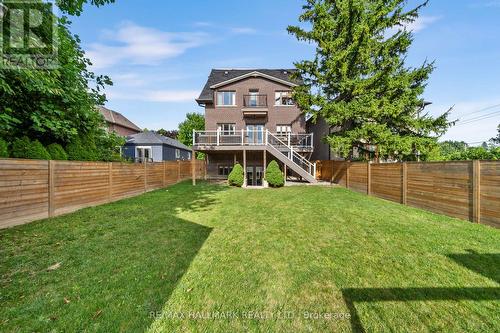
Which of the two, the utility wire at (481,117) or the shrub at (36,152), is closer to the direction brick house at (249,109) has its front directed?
the utility wire

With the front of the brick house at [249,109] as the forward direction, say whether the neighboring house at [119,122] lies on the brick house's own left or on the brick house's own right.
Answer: on the brick house's own left

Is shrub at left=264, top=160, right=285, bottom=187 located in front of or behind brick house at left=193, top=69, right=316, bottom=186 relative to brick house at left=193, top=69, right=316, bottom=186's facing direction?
behind

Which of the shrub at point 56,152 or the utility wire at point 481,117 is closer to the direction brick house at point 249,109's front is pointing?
the utility wire

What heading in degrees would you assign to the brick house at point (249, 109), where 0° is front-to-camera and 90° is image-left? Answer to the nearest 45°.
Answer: approximately 180°
